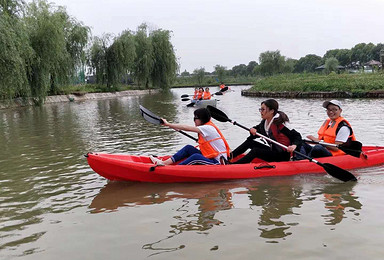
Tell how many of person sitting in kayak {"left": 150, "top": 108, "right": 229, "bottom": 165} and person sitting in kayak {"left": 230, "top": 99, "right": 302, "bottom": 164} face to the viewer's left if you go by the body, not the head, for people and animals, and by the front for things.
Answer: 2

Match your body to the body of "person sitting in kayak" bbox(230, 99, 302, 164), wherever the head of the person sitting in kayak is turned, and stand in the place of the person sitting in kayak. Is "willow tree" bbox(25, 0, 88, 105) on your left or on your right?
on your right

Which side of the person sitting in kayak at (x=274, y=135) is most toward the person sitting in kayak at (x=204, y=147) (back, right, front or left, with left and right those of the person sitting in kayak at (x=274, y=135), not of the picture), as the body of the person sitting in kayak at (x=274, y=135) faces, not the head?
front

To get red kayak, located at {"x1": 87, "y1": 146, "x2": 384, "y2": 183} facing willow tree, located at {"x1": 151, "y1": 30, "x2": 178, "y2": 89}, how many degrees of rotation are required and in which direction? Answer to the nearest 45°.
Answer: approximately 90° to its right

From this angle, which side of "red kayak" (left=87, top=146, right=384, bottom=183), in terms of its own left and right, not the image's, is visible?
left

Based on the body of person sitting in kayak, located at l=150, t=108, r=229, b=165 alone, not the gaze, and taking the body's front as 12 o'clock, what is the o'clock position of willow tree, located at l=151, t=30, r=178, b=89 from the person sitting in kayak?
The willow tree is roughly at 3 o'clock from the person sitting in kayak.

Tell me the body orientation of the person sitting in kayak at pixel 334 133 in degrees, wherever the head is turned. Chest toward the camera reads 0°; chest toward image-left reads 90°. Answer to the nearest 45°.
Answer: approximately 45°

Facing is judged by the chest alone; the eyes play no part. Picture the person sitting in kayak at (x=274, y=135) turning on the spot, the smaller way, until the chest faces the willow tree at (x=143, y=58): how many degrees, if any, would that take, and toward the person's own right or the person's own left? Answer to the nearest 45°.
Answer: approximately 90° to the person's own right

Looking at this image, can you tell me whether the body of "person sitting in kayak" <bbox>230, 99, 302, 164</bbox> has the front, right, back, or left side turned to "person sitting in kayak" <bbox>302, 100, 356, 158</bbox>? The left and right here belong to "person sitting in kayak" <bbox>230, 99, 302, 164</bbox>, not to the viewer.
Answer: back

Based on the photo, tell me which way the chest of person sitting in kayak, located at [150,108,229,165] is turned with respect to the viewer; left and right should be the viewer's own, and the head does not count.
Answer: facing to the left of the viewer

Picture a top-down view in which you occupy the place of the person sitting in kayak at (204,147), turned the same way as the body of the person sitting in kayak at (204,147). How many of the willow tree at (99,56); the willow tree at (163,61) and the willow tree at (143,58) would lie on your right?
3

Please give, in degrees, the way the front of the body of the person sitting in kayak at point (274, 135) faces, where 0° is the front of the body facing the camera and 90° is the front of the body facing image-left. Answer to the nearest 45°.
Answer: approximately 90°

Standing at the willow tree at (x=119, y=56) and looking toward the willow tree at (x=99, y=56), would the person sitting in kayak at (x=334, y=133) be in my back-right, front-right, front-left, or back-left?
back-left
